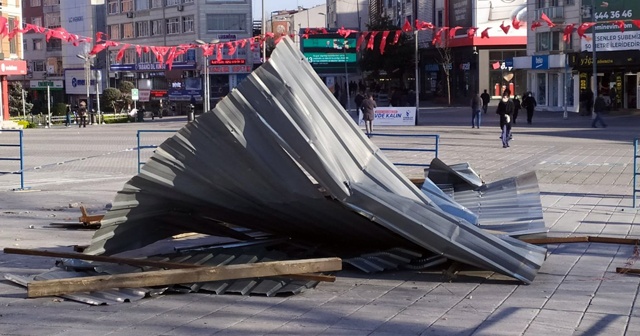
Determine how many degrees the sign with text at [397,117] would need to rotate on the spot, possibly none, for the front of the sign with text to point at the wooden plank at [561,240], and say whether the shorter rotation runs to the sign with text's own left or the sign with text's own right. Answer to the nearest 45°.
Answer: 0° — it already faces it

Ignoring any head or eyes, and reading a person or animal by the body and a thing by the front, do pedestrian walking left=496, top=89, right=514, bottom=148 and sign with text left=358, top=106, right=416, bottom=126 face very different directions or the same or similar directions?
same or similar directions

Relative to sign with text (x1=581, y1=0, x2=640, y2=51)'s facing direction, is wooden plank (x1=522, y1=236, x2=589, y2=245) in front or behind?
in front

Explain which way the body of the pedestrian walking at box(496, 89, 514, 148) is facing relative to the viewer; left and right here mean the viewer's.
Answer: facing the viewer

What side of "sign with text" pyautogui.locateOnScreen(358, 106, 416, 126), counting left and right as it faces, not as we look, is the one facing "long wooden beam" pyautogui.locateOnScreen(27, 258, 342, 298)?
front

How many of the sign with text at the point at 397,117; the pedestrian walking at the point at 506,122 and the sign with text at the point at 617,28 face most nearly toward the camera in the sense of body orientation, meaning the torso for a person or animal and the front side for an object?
3

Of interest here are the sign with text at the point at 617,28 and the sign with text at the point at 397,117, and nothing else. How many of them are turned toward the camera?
2

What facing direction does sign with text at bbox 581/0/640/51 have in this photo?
toward the camera

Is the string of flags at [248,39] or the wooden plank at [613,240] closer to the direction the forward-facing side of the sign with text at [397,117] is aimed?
the wooden plank

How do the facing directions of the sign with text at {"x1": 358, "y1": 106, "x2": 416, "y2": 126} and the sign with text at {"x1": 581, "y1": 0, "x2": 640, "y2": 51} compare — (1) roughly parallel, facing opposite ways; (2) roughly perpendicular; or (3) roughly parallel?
roughly parallel

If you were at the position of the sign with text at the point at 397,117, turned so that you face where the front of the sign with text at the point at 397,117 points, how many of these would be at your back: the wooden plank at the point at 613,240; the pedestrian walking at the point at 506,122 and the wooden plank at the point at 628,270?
0

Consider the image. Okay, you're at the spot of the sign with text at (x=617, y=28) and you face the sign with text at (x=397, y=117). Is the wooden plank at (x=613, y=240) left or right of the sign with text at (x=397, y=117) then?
left

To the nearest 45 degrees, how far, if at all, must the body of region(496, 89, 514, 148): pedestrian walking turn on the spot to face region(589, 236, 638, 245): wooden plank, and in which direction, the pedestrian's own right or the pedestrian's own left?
0° — they already face it

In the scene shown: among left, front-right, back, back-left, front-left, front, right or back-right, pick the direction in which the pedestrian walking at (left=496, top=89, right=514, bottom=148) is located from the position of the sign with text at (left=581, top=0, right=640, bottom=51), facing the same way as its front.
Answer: front

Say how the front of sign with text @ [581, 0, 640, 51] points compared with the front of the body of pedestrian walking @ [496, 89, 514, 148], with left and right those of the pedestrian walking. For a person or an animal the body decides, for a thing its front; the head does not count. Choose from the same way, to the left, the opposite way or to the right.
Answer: the same way
